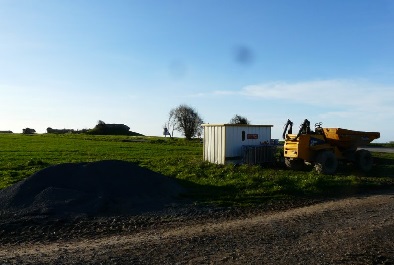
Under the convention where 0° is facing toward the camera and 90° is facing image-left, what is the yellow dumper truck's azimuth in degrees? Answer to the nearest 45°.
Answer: approximately 225°

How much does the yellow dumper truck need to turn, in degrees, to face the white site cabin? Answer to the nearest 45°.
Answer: approximately 135° to its left

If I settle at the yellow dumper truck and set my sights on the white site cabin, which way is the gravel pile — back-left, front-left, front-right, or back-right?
front-left

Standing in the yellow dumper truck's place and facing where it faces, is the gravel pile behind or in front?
behind
